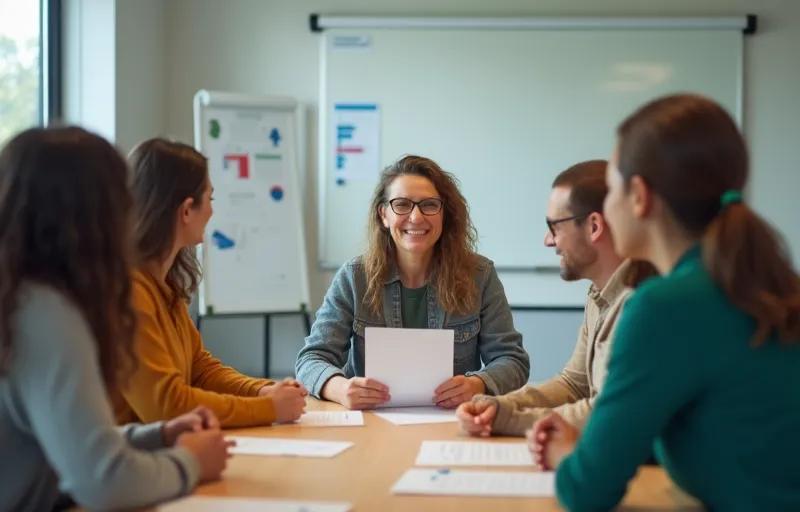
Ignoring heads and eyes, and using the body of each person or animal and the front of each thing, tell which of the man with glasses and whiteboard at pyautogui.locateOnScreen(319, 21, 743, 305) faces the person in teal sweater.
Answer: the whiteboard

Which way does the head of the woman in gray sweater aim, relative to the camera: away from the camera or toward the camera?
away from the camera

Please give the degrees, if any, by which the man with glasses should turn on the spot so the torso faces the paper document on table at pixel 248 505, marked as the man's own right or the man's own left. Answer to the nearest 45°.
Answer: approximately 45° to the man's own left

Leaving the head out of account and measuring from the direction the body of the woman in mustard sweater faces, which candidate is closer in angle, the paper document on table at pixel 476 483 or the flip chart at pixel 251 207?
the paper document on table

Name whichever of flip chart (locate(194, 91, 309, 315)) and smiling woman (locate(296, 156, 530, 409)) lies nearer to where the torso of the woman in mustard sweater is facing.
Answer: the smiling woman

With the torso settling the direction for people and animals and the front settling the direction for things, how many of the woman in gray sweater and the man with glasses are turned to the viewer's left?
1

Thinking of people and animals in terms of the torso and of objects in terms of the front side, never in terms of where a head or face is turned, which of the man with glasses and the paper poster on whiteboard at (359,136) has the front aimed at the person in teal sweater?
the paper poster on whiteboard

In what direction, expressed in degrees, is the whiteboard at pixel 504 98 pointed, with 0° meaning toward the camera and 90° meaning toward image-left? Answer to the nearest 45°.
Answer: approximately 0°

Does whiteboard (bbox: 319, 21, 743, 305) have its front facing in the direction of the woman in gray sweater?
yes

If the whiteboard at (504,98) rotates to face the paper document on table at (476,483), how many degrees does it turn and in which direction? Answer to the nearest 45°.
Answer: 0° — it already faces it

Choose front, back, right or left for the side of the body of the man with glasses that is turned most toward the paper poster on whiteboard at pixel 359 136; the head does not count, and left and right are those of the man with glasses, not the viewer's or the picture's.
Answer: right

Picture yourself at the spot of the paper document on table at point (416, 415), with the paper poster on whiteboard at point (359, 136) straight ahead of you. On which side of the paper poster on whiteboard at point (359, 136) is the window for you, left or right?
left

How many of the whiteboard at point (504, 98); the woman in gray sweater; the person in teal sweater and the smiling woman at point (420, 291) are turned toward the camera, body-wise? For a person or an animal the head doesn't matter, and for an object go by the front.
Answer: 2

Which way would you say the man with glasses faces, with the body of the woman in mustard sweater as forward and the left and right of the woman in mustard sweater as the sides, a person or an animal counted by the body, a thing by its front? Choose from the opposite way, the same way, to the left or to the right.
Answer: the opposite way

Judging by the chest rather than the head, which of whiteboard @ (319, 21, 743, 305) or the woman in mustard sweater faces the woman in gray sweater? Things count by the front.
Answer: the whiteboard
